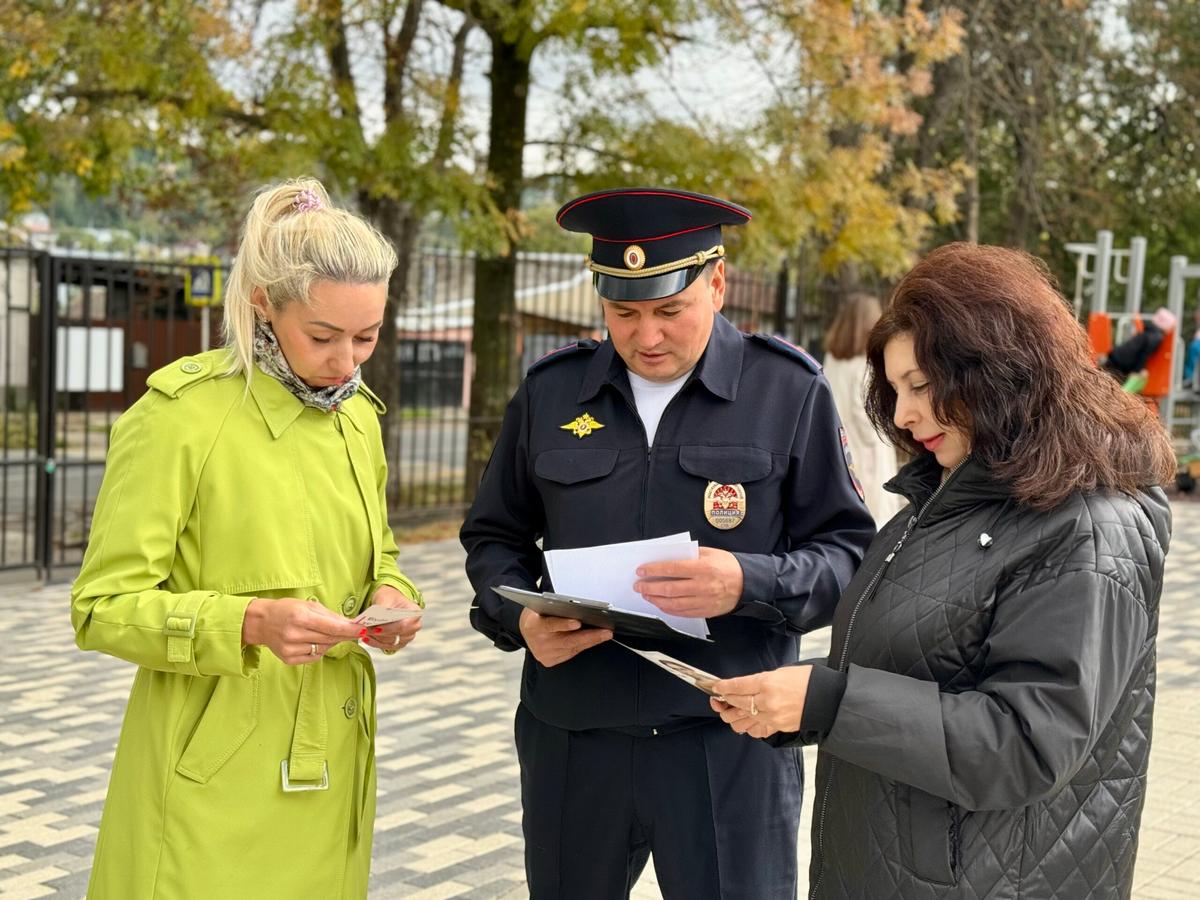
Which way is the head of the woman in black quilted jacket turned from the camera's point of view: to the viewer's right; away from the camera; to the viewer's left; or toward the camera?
to the viewer's left

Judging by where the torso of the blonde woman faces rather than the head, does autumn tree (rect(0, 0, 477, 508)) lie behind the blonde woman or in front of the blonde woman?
behind

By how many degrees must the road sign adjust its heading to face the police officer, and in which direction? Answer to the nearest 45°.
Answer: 0° — it already faces them

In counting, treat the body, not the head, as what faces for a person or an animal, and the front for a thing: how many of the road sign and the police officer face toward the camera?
2

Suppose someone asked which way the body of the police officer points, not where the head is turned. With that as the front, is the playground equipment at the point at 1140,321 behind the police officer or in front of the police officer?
behind

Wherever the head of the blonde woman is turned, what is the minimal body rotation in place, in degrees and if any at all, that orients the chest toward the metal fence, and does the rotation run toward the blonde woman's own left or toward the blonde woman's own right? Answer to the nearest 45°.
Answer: approximately 135° to the blonde woman's own left

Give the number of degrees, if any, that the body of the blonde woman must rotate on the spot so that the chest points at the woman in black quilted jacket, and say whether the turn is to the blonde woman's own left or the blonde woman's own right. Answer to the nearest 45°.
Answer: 0° — they already face them

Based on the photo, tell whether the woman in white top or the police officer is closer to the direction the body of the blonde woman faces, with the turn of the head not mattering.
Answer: the police officer

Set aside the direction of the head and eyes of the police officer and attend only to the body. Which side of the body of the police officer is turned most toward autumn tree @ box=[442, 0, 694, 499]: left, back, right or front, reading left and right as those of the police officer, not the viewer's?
back

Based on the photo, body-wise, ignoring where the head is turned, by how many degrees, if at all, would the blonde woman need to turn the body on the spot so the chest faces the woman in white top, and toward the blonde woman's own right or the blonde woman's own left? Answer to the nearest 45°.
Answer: approximately 90° to the blonde woman's own left

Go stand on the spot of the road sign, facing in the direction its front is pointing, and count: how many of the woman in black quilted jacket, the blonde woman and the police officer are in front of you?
3
